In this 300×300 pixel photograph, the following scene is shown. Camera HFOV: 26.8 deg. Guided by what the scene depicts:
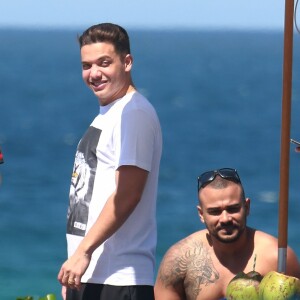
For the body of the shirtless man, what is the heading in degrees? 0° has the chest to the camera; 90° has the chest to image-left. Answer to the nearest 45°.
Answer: approximately 0°

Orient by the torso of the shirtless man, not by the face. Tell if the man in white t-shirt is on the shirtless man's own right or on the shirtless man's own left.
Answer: on the shirtless man's own right
